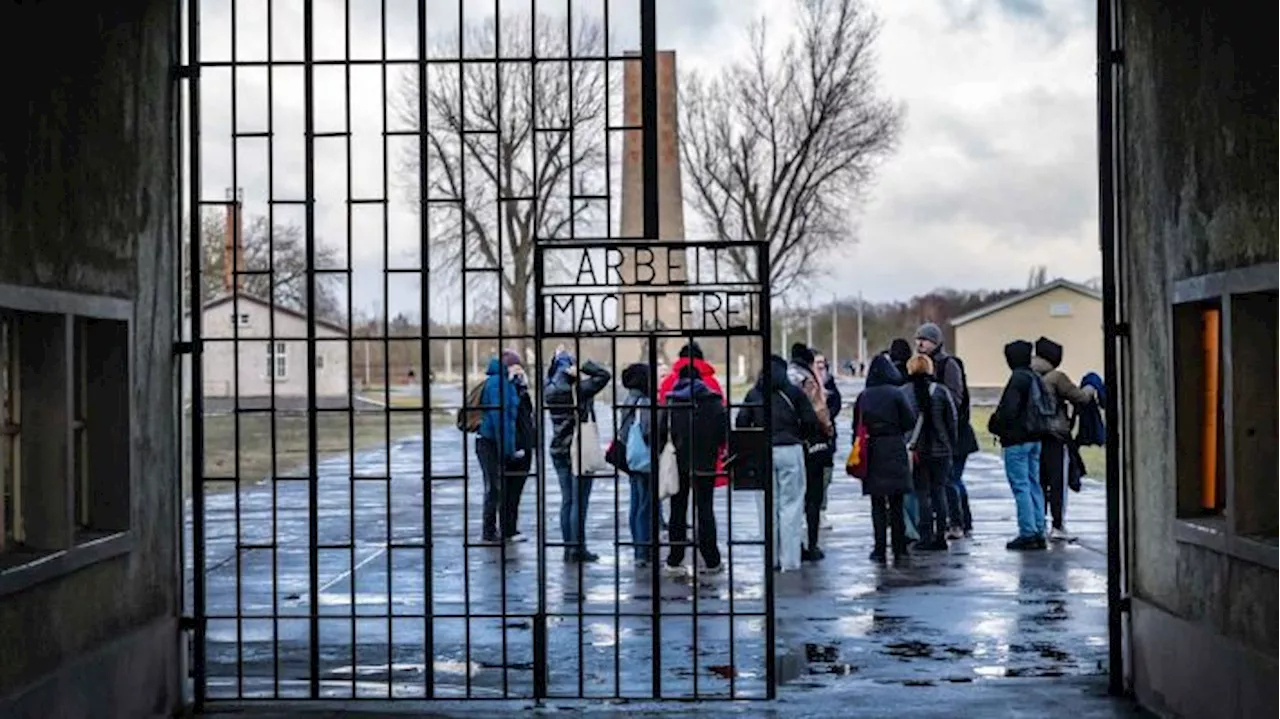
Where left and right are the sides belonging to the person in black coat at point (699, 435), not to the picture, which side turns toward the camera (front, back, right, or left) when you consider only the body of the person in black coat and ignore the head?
back

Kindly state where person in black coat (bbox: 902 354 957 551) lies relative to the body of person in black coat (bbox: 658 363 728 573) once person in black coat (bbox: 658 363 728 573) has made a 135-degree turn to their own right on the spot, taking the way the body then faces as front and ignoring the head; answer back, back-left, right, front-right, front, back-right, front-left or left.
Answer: left

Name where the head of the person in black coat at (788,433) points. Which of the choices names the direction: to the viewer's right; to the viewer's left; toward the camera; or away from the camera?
away from the camera

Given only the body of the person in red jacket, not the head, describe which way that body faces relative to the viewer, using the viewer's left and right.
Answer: facing away from the viewer

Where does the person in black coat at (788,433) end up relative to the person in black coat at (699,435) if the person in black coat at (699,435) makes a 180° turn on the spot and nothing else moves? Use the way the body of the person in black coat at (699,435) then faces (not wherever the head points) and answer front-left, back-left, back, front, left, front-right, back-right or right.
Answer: back-left

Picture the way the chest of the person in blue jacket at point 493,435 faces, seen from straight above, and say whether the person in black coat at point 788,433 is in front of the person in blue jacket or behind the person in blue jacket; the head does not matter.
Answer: in front

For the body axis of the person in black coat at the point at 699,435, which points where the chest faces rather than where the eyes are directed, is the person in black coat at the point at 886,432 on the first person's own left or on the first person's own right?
on the first person's own right

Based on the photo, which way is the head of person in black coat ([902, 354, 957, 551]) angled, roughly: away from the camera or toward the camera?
away from the camera
